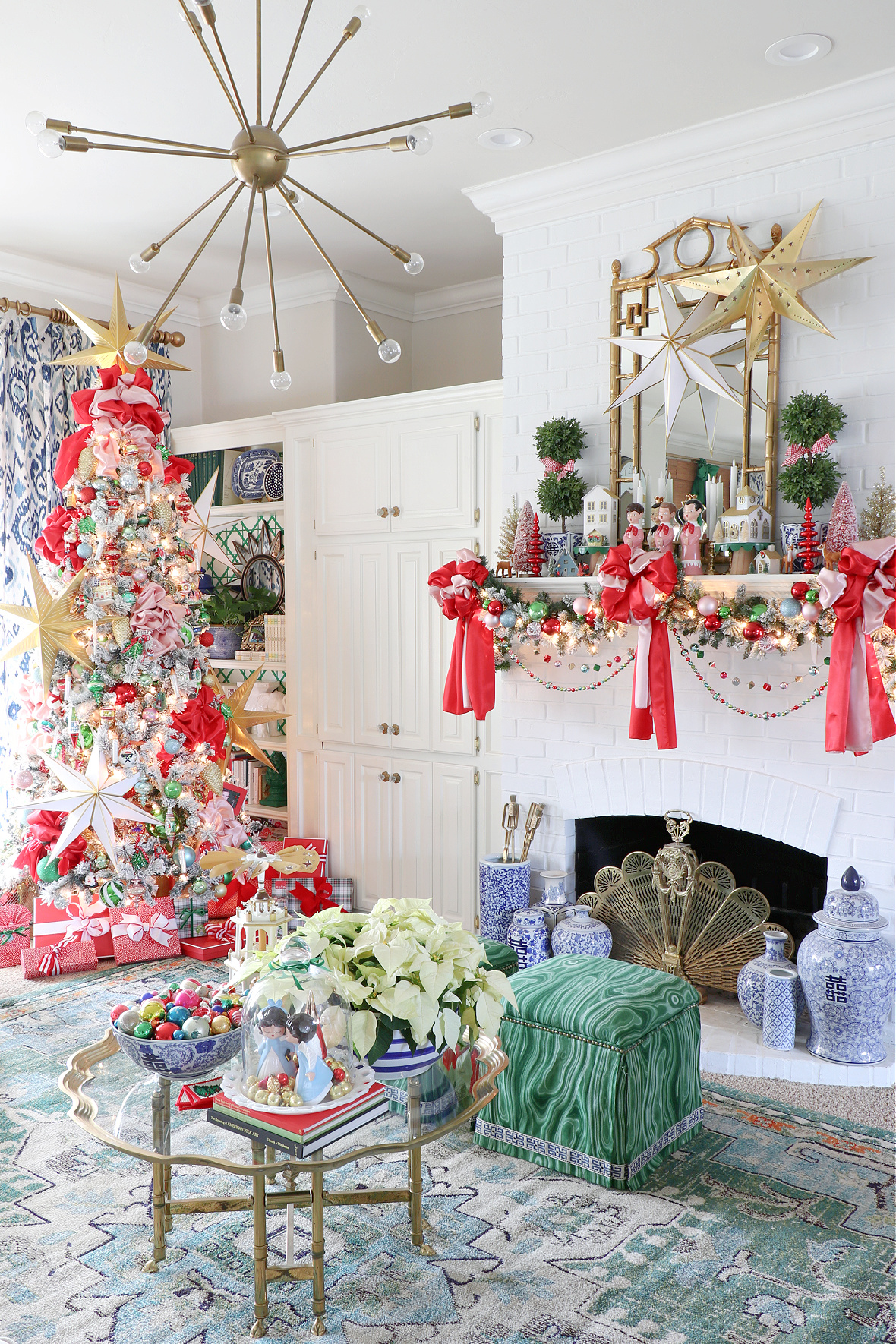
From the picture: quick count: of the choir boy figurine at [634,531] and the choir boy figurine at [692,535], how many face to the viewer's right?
0

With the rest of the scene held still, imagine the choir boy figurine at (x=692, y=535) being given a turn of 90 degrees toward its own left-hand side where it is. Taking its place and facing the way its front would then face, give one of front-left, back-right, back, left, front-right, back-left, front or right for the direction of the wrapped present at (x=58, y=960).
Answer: back-right

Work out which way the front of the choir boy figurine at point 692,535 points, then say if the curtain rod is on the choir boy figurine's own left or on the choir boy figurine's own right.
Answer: on the choir boy figurine's own right

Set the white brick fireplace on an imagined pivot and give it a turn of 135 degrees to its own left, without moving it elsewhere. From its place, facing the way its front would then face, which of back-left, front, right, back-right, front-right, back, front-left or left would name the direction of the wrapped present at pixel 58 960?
back

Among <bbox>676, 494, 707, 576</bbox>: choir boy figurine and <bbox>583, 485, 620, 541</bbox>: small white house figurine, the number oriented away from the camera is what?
0

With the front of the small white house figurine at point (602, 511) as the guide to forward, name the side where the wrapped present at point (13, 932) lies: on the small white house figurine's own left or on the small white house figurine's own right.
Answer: on the small white house figurine's own right

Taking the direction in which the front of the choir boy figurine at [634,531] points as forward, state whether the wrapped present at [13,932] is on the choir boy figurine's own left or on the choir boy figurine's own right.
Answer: on the choir boy figurine's own right

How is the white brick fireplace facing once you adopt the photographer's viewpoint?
facing the viewer and to the left of the viewer

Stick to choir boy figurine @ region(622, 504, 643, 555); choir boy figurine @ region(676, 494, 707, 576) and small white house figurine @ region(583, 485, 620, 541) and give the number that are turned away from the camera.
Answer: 0
